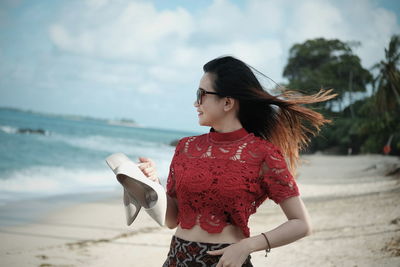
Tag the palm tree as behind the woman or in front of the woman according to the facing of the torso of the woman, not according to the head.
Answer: behind

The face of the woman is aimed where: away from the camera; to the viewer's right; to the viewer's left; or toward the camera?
to the viewer's left

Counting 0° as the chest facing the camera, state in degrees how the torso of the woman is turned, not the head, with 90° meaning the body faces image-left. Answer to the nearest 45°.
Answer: approximately 45°
